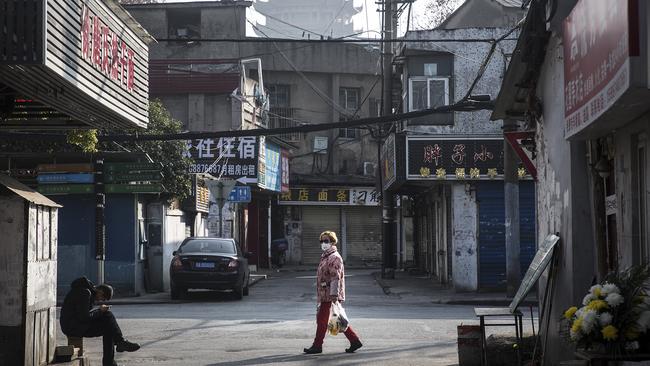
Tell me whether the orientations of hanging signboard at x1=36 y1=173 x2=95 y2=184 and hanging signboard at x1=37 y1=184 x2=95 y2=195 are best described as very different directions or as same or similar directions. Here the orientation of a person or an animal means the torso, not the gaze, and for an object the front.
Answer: same or similar directions

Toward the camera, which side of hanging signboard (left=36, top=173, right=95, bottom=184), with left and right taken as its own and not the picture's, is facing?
front

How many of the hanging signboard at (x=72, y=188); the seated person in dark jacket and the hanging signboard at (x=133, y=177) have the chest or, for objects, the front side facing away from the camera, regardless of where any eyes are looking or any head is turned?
0

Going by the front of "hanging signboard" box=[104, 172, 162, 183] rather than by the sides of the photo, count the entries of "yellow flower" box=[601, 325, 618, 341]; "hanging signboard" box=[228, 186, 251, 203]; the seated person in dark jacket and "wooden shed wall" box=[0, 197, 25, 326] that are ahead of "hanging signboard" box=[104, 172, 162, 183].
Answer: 3

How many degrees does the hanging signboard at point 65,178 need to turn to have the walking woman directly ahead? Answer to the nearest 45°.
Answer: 0° — it already faces them

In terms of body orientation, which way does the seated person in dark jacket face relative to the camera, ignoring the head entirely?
to the viewer's right

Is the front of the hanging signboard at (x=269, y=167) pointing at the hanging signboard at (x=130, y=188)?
no

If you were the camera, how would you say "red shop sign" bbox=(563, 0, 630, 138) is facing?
facing the viewer and to the left of the viewer

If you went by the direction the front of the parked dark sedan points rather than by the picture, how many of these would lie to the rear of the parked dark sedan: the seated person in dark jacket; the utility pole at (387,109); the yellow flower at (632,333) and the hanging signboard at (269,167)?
2

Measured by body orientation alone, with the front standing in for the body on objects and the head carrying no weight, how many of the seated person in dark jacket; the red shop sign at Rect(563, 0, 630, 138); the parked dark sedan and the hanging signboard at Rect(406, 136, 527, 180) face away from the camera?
1

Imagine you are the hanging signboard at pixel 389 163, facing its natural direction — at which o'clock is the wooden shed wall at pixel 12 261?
The wooden shed wall is roughly at 11 o'clock from the hanging signboard.

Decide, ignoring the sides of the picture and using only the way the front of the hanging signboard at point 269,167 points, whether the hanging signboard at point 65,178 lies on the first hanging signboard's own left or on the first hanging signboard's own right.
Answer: on the first hanging signboard's own right

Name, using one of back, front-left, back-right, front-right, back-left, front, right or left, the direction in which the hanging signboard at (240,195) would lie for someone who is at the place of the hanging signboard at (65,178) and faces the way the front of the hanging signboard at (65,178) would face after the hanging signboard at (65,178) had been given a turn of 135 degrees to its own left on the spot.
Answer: front

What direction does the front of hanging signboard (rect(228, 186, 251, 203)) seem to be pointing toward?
toward the camera

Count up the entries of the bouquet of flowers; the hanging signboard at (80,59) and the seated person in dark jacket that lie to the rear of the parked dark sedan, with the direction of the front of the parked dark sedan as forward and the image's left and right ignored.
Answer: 3

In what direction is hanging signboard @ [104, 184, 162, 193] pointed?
toward the camera

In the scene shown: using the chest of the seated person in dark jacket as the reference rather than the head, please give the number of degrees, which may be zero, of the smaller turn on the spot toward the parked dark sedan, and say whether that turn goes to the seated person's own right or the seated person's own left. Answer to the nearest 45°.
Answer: approximately 90° to the seated person's own left

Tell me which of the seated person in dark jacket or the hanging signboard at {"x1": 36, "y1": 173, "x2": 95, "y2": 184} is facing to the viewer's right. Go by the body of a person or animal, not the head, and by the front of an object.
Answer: the seated person in dark jacket
